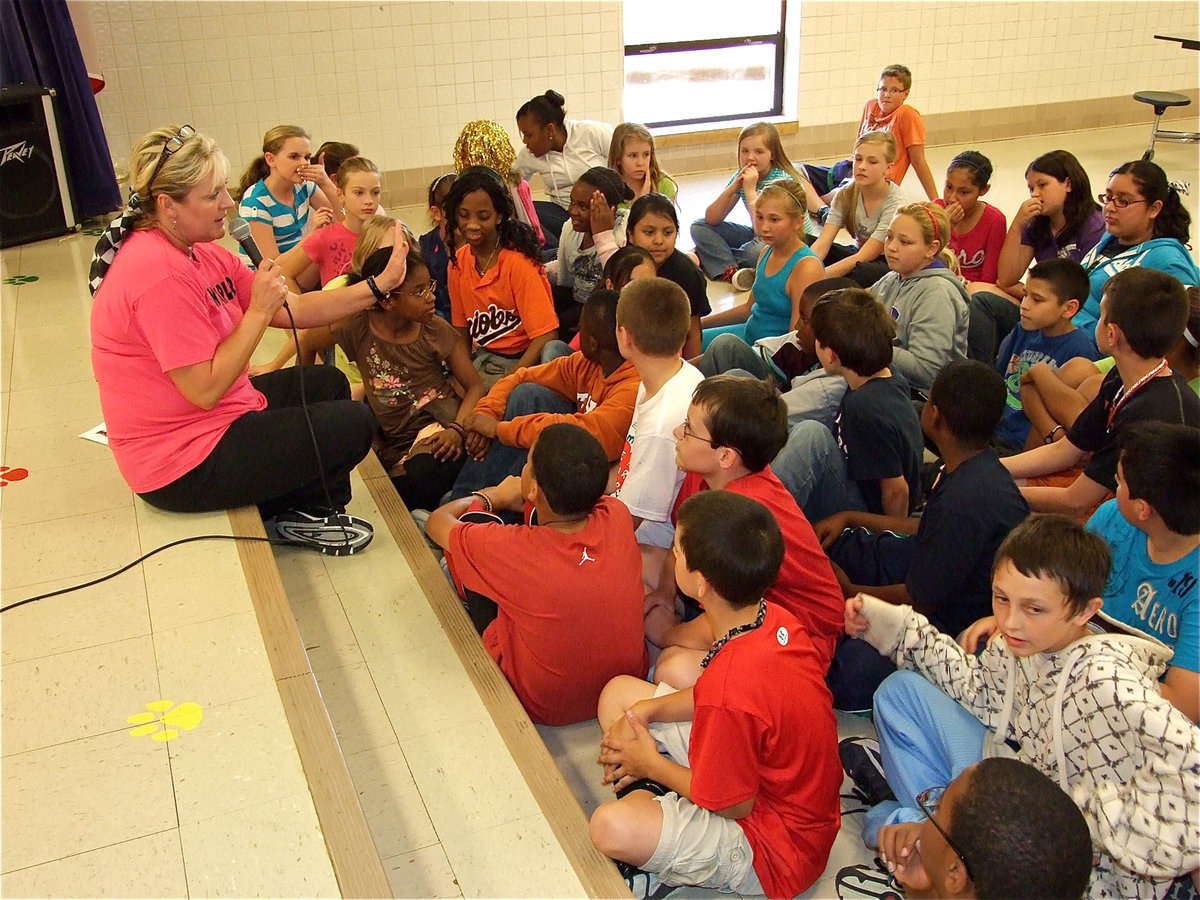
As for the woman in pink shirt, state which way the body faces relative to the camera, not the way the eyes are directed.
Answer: to the viewer's right

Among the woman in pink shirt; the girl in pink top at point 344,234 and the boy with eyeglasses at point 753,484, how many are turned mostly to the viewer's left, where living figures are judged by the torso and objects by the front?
1

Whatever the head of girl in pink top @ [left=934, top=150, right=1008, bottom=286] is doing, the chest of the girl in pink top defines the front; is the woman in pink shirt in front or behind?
in front

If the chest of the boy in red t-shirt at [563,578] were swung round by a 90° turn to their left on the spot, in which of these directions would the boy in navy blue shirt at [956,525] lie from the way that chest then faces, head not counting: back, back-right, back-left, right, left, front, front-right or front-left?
back-left

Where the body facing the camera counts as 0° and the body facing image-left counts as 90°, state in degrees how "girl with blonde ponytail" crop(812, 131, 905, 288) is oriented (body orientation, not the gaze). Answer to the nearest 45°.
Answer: approximately 45°

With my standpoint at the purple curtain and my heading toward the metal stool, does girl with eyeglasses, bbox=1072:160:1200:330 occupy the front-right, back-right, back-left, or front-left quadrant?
front-right

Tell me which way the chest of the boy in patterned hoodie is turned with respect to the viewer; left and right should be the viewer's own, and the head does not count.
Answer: facing the viewer and to the left of the viewer

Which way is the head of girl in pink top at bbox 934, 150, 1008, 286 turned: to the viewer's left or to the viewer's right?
to the viewer's left

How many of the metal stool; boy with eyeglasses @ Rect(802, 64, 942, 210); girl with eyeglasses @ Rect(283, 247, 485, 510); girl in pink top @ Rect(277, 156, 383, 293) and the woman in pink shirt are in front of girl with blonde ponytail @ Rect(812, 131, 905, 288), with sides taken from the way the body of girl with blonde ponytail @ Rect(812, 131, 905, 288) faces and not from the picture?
3

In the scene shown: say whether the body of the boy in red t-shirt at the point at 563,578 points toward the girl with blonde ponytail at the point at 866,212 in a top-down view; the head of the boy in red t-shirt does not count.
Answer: no

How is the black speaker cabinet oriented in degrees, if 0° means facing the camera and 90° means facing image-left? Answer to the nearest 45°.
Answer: approximately 315°

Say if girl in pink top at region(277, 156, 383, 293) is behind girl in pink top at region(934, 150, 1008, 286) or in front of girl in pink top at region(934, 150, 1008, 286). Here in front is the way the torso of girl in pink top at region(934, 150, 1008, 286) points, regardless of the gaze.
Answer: in front

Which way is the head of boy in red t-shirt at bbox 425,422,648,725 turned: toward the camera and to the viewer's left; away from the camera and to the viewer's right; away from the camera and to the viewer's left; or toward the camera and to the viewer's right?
away from the camera and to the viewer's left

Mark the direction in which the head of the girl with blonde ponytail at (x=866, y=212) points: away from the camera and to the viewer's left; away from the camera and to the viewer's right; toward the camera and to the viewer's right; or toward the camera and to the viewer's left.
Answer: toward the camera and to the viewer's left

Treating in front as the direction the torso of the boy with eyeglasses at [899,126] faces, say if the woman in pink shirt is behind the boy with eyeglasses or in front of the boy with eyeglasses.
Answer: in front

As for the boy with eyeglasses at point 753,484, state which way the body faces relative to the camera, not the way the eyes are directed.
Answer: to the viewer's left

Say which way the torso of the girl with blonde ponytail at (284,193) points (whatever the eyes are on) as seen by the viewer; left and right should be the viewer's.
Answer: facing the viewer and to the right of the viewer

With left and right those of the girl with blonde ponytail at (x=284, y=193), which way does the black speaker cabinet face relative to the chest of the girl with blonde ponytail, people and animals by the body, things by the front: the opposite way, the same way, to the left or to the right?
the same way

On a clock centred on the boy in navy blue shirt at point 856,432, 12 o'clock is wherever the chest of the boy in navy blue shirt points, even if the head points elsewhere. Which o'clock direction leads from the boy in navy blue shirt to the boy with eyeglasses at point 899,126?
The boy with eyeglasses is roughly at 3 o'clock from the boy in navy blue shirt.
